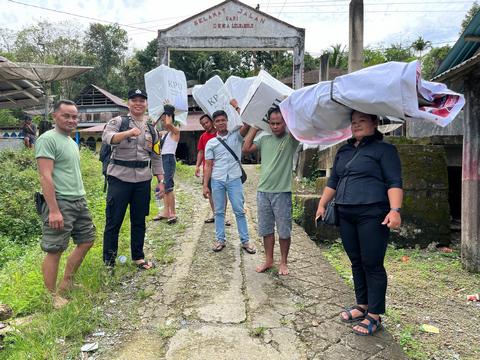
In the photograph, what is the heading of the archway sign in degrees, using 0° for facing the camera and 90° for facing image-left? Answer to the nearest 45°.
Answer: approximately 0°

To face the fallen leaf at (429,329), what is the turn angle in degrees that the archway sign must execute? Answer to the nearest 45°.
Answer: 0° — it already faces it

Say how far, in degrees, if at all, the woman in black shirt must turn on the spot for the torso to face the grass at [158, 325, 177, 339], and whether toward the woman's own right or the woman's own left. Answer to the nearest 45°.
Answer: approximately 45° to the woman's own right

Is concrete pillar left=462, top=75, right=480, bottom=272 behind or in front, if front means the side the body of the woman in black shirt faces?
behind

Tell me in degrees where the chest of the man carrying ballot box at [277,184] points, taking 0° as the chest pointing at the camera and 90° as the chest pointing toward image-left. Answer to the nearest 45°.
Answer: approximately 0°

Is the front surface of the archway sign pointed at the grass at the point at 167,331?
yes
